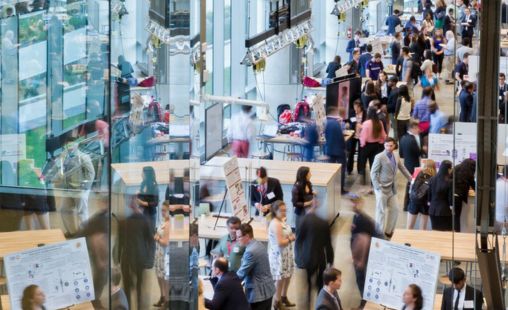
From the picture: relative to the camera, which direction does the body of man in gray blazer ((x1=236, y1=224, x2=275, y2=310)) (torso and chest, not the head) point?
to the viewer's left

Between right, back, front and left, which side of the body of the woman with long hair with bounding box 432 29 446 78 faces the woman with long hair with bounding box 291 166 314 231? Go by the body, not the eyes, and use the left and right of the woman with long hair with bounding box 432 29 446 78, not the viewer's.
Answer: front

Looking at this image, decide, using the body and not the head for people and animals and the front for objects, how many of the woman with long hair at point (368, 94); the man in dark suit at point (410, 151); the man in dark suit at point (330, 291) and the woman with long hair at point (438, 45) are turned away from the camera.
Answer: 1

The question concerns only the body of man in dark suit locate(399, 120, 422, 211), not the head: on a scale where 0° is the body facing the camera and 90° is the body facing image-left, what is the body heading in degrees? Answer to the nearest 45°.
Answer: approximately 315°

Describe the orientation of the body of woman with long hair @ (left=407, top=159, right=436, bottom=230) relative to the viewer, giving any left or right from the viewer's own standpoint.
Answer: facing away from the viewer and to the right of the viewer

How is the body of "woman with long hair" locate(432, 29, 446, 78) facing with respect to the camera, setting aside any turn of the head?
toward the camera

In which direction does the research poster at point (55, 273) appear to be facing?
toward the camera

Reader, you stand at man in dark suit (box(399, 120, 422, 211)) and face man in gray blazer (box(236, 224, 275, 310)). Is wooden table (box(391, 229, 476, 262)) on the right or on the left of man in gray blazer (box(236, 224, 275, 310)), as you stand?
left
